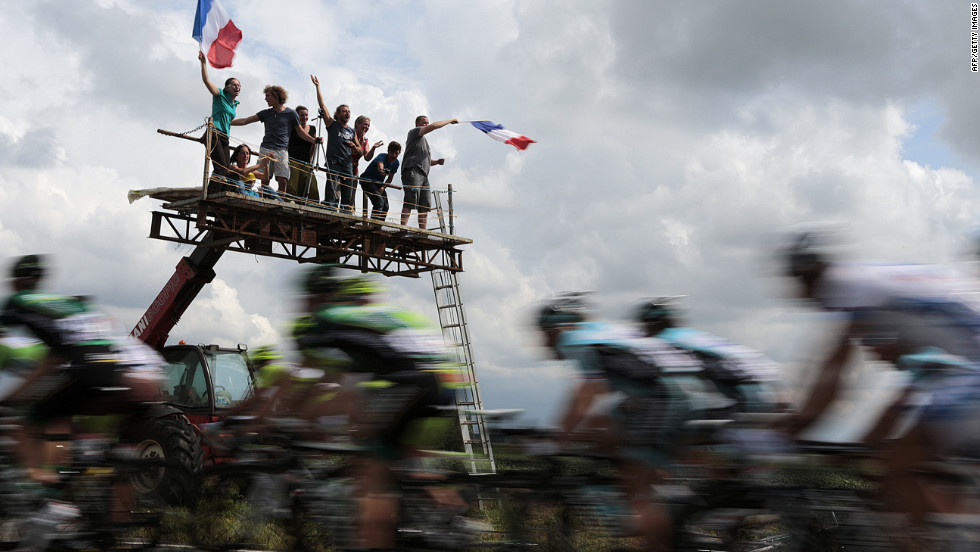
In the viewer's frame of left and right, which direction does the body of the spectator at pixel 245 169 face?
facing the viewer and to the right of the viewer

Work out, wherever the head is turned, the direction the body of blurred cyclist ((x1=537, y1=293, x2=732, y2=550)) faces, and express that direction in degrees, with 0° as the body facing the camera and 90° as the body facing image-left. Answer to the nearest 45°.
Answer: approximately 90°

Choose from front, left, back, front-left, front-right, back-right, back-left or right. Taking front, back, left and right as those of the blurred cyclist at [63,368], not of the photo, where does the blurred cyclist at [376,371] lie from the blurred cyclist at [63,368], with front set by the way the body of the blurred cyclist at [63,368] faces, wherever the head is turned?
back-left

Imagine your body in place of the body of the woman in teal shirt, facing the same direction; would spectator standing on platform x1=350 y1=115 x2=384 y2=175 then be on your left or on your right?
on your left

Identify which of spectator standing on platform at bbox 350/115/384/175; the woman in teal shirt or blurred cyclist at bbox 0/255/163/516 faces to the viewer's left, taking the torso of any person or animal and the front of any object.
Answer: the blurred cyclist

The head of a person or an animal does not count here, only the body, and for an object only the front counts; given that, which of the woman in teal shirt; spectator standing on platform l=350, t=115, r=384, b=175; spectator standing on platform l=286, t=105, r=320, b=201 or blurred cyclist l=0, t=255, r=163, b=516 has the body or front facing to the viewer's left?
the blurred cyclist

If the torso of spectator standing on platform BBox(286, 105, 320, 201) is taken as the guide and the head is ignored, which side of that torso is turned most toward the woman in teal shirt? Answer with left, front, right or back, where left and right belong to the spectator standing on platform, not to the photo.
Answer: right

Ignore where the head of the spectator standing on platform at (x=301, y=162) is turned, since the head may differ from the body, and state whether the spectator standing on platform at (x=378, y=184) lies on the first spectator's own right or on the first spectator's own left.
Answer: on the first spectator's own left

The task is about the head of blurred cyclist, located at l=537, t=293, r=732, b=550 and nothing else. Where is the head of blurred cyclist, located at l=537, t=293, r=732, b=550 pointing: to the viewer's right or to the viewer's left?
to the viewer's left

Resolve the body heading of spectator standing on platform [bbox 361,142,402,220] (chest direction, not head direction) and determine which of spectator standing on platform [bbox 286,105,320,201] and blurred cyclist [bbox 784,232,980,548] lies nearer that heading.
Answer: the blurred cyclist

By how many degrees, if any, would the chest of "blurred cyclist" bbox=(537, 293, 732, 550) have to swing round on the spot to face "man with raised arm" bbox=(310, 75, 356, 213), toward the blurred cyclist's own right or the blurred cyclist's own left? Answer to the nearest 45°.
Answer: approximately 45° to the blurred cyclist's own right

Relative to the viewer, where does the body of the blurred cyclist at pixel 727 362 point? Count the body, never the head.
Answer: to the viewer's left

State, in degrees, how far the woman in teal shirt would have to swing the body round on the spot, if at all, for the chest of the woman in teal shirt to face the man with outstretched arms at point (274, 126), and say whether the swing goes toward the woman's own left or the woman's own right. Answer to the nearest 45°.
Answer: approximately 45° to the woman's own left

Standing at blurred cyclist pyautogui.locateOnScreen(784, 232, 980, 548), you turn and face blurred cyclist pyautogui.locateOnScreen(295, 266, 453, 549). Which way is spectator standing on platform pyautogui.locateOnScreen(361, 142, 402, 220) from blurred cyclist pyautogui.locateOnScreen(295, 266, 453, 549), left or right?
right

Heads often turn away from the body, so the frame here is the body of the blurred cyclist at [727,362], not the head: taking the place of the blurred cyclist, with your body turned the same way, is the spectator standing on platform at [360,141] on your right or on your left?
on your right

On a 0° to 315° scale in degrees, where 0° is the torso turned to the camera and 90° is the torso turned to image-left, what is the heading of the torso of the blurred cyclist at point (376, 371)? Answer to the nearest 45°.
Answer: approximately 90°

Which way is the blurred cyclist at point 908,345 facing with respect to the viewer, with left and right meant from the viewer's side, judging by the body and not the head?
facing to the left of the viewer

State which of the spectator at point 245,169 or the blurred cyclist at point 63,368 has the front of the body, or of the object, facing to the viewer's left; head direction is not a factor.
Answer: the blurred cyclist
